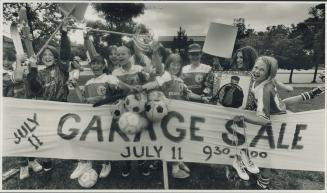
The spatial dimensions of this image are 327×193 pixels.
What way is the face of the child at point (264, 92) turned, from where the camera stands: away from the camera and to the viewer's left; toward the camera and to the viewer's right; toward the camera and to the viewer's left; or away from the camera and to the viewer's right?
toward the camera and to the viewer's left

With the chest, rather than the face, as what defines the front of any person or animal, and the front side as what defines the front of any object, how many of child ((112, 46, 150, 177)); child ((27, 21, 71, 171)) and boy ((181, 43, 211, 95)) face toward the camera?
3

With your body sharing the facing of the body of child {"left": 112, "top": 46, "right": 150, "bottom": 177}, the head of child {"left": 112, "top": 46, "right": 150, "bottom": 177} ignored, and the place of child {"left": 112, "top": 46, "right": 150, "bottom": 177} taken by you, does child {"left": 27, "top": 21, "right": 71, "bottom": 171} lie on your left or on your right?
on your right

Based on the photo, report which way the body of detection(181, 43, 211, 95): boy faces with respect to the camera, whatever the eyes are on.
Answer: toward the camera

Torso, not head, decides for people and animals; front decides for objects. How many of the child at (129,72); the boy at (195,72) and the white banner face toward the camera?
3

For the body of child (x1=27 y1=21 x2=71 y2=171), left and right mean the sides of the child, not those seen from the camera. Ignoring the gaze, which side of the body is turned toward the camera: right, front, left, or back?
front

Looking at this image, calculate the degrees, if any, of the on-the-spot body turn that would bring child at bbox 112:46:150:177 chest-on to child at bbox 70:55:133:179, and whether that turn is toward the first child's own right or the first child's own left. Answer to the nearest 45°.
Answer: approximately 90° to the first child's own right
